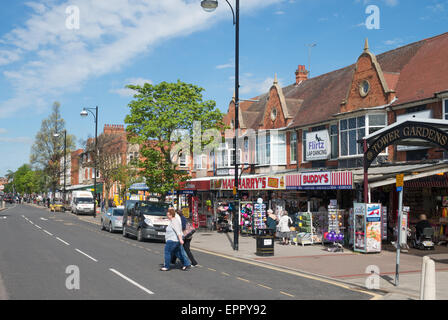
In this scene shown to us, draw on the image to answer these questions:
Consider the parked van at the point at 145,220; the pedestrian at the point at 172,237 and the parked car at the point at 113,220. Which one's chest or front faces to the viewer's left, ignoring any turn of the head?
the pedestrian

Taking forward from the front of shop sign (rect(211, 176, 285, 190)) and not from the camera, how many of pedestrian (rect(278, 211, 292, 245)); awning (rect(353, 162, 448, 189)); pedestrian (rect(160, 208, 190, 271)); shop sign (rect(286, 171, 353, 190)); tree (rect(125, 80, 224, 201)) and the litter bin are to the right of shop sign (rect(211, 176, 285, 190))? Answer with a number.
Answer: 1

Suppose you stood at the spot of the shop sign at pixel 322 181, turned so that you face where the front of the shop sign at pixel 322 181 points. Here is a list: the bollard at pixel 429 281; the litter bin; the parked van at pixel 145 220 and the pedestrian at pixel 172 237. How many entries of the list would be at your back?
0

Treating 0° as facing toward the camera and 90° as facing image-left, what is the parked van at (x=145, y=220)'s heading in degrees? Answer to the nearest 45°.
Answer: approximately 315°

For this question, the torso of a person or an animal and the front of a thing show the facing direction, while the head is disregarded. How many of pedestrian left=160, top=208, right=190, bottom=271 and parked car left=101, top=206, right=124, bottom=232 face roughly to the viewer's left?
1

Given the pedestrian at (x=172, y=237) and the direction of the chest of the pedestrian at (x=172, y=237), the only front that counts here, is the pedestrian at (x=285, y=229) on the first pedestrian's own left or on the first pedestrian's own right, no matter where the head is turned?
on the first pedestrian's own right

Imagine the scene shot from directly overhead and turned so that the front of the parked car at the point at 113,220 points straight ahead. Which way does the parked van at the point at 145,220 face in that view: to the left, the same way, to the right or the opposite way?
the same way

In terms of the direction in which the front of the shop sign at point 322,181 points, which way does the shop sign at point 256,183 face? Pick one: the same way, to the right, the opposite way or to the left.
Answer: the same way

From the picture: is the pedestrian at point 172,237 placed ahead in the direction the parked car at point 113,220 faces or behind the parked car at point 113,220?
ahead

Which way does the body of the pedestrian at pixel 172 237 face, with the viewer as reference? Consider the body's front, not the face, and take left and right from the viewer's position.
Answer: facing to the left of the viewer

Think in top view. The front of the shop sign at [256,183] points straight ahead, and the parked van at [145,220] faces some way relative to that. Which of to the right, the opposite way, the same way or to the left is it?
to the left

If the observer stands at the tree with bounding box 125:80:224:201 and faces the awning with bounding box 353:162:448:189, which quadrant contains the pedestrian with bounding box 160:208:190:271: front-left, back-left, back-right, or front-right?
front-right

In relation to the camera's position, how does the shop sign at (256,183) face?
facing the viewer and to the left of the viewer

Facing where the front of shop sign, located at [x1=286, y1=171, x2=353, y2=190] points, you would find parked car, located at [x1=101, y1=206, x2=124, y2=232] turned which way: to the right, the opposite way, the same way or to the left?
to the left

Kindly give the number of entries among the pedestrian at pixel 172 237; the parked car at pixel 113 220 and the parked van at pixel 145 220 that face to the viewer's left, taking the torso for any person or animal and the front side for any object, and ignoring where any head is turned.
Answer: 1

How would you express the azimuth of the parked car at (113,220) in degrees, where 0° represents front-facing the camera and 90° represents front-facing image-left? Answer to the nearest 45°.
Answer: approximately 315°
